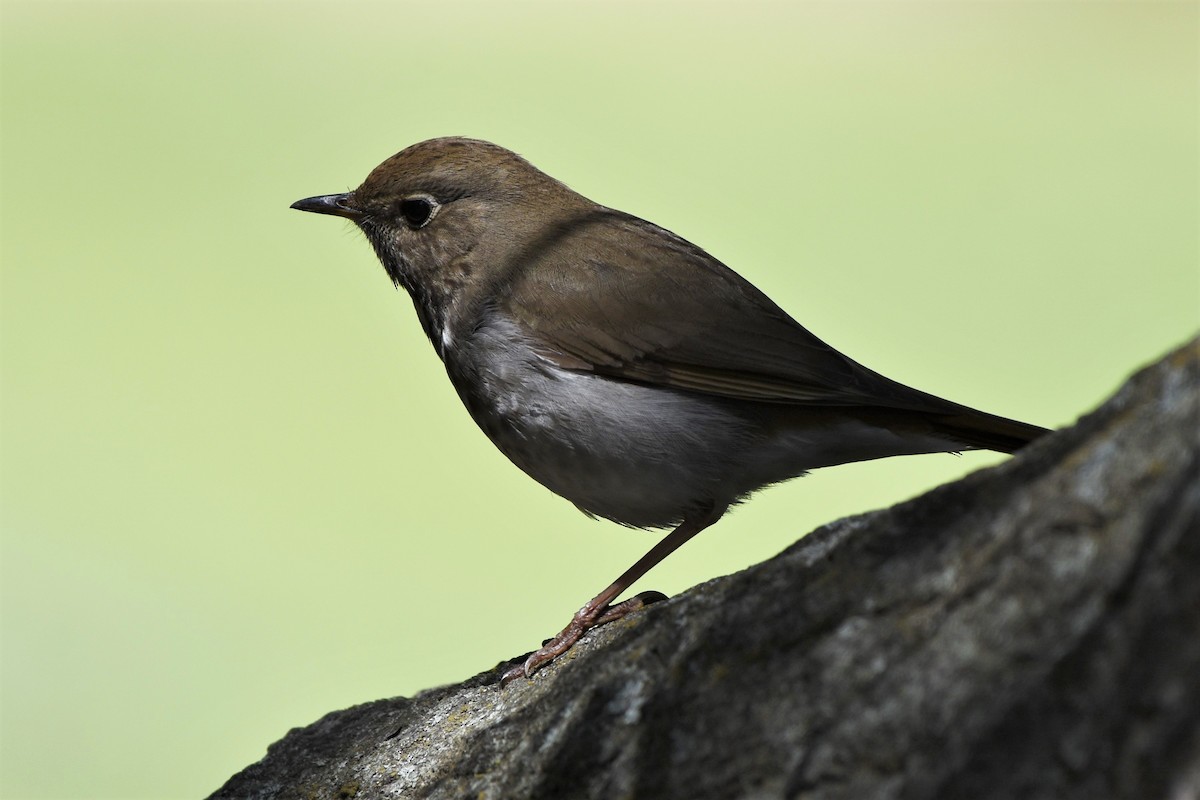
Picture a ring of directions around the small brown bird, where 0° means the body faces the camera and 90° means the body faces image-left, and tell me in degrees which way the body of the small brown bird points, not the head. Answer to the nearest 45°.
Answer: approximately 90°
